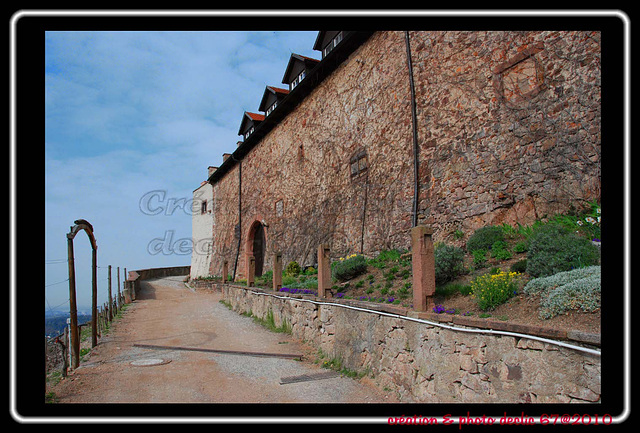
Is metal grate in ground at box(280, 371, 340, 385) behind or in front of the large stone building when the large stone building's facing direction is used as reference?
in front

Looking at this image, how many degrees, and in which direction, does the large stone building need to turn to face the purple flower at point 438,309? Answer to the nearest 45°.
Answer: approximately 45° to its left

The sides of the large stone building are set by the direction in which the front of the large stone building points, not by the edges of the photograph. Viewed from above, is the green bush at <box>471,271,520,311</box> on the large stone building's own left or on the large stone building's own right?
on the large stone building's own left

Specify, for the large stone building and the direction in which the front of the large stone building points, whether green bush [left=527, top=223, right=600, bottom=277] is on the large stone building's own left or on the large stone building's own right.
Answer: on the large stone building's own left

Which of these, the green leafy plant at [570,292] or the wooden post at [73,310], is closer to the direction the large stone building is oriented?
the wooden post

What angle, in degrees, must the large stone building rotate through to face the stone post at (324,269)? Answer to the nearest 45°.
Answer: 0° — it already faces it

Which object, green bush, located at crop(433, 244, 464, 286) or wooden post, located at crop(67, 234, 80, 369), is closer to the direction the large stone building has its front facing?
the wooden post

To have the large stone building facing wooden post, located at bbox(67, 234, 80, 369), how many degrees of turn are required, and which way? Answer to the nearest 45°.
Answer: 0° — it already faces it

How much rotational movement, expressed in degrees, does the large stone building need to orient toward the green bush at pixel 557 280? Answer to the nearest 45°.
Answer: approximately 45° to its left
